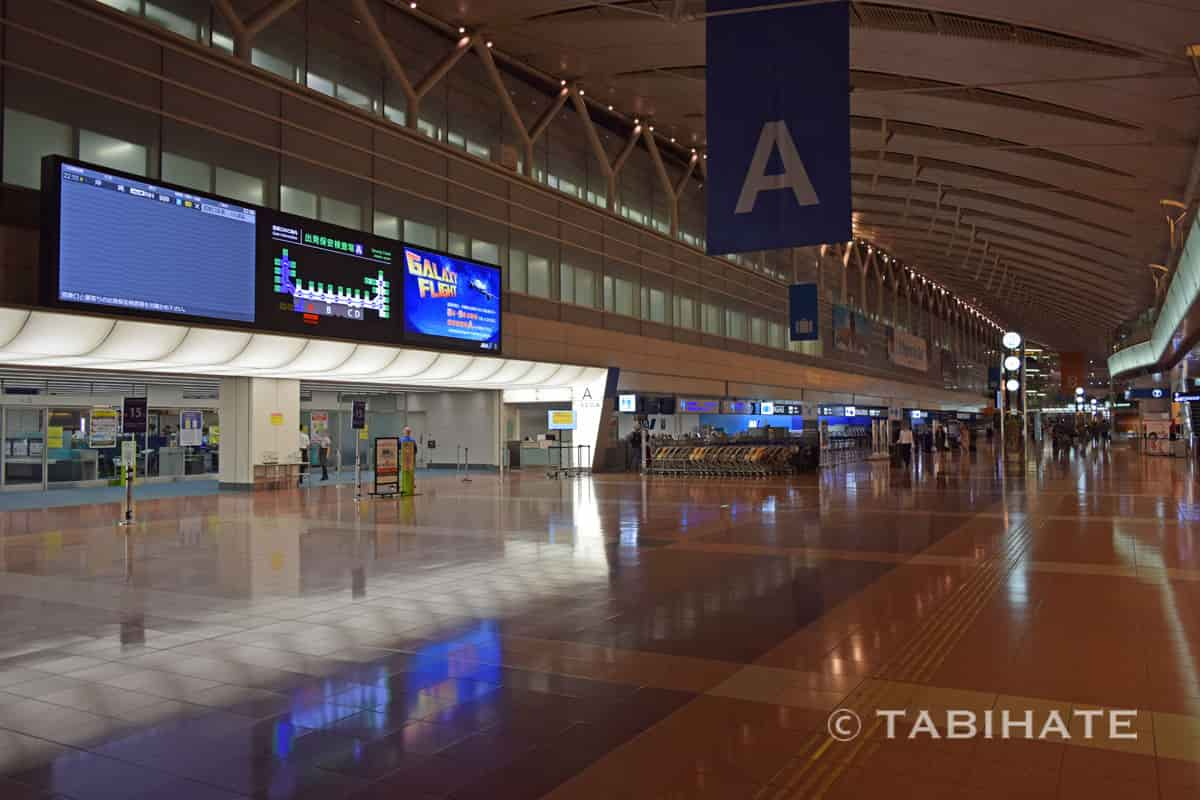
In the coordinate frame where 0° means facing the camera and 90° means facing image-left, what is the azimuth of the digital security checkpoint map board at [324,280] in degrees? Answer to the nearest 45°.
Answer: approximately 315°

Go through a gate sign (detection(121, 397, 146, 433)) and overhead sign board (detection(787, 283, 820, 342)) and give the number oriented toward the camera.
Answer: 2

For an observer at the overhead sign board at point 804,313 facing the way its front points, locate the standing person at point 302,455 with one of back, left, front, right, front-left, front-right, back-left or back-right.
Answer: front-right

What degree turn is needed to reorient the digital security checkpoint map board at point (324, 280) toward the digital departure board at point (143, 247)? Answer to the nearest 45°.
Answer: approximately 90° to its right

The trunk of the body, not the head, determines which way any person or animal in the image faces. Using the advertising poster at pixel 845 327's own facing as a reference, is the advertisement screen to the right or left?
on its right

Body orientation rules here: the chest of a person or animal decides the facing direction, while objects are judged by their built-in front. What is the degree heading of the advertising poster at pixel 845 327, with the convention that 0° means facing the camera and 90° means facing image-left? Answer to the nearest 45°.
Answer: approximately 315°

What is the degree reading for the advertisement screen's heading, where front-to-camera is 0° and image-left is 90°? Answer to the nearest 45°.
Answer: approximately 315°
